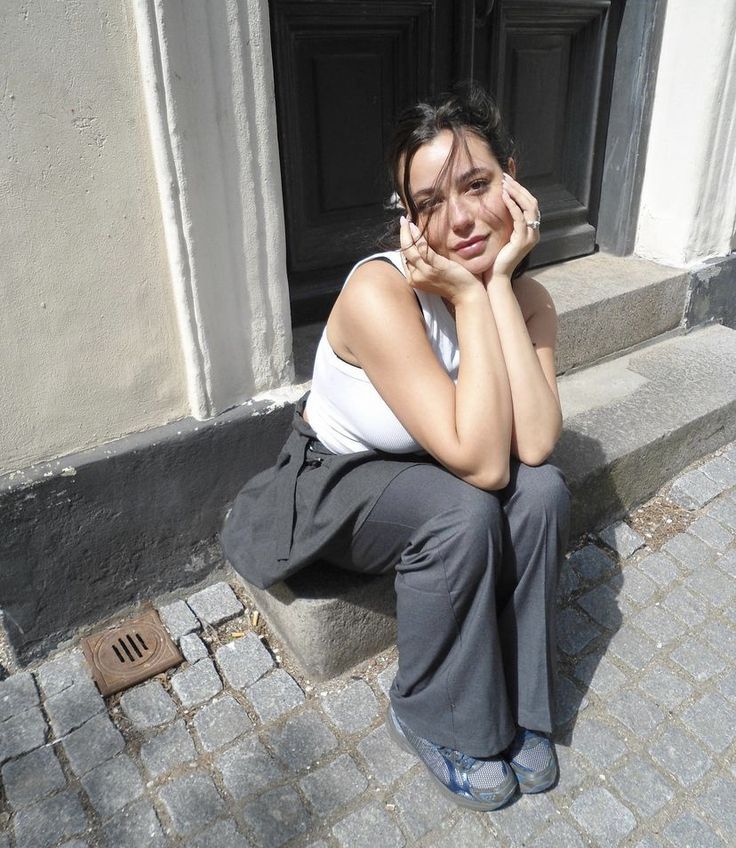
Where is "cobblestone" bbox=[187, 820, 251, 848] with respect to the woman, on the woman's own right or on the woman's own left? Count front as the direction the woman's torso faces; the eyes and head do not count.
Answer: on the woman's own right

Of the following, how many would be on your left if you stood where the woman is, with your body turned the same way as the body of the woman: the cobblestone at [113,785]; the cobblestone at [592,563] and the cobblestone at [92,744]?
1

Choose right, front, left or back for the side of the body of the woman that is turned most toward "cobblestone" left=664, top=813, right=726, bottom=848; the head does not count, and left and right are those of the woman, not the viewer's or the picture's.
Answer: front

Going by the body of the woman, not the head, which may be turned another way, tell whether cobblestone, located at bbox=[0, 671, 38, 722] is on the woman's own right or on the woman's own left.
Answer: on the woman's own right

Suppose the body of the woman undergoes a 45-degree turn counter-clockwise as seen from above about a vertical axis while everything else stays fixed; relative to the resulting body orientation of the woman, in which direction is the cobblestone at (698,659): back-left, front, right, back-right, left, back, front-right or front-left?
front

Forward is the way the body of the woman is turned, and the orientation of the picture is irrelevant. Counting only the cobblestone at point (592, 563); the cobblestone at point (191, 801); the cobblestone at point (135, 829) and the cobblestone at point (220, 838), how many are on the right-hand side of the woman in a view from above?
3

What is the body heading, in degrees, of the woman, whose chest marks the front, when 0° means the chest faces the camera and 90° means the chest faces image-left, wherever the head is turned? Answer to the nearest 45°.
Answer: approximately 315°

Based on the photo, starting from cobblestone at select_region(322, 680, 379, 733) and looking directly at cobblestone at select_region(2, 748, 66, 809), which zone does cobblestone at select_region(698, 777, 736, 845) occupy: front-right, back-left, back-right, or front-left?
back-left

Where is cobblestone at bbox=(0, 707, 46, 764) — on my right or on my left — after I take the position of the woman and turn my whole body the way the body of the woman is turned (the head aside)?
on my right

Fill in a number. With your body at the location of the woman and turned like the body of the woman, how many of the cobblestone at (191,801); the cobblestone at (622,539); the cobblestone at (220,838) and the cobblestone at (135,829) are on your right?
3
